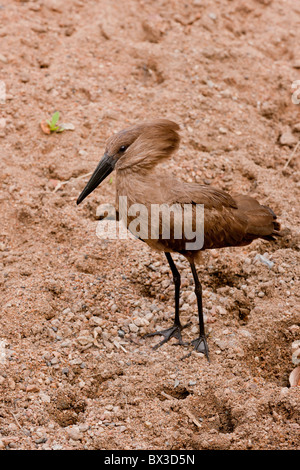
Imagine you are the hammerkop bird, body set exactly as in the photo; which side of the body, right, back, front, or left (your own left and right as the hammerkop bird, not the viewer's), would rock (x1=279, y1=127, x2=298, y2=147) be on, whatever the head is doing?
right

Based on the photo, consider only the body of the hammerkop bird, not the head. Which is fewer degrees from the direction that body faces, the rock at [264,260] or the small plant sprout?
the small plant sprout

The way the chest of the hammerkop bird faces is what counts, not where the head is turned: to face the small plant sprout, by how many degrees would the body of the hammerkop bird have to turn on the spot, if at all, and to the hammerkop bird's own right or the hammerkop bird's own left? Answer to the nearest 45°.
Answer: approximately 45° to the hammerkop bird's own right

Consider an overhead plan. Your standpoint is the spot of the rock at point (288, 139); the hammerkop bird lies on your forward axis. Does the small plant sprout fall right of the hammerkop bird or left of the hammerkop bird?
right

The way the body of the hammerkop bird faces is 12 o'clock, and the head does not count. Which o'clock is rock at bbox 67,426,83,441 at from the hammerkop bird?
The rock is roughly at 9 o'clock from the hammerkop bird.

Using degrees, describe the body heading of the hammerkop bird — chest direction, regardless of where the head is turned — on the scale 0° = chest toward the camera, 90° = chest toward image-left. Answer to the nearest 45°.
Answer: approximately 90°
